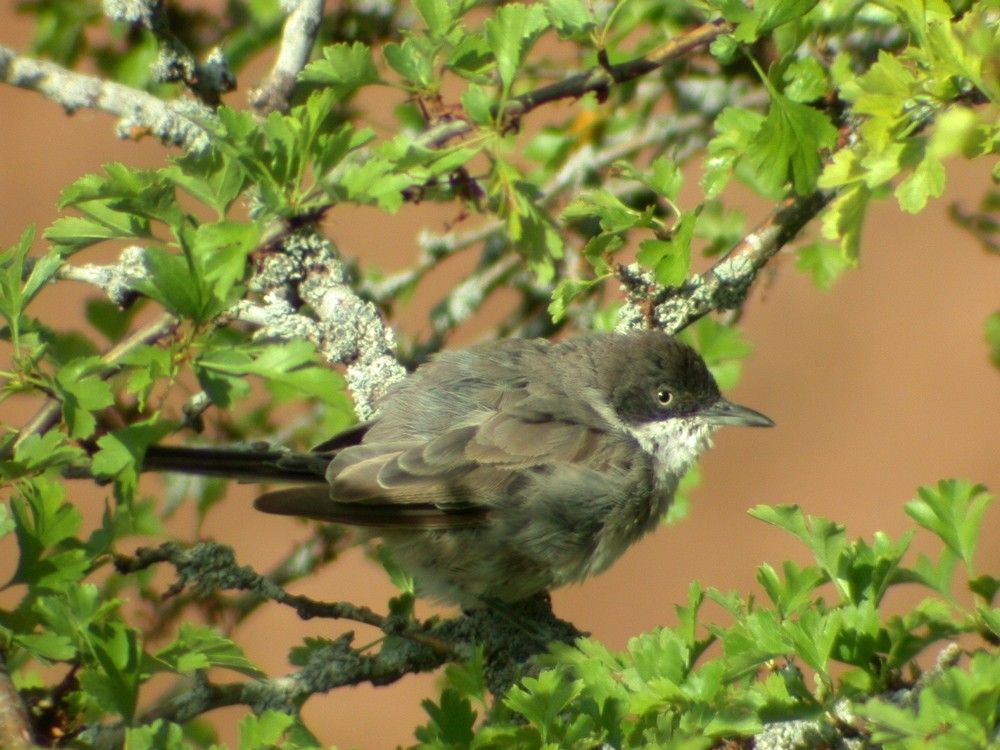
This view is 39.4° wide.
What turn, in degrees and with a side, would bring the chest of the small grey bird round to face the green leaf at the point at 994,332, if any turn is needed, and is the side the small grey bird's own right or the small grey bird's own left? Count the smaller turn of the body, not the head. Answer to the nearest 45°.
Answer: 0° — it already faces it

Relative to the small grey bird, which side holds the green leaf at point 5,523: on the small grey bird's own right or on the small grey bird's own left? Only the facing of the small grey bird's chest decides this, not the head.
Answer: on the small grey bird's own right

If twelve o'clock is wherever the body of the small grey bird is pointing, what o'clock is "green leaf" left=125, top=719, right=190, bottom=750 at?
The green leaf is roughly at 4 o'clock from the small grey bird.

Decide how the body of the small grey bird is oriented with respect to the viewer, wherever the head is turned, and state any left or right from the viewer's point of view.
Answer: facing to the right of the viewer

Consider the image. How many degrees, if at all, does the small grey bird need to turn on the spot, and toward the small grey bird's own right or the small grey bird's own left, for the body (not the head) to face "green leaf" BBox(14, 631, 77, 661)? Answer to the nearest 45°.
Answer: approximately 135° to the small grey bird's own right
